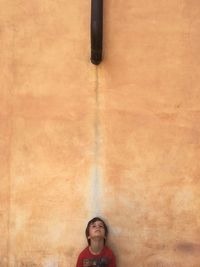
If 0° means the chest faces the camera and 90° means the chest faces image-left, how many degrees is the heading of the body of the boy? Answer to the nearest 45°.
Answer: approximately 0°
